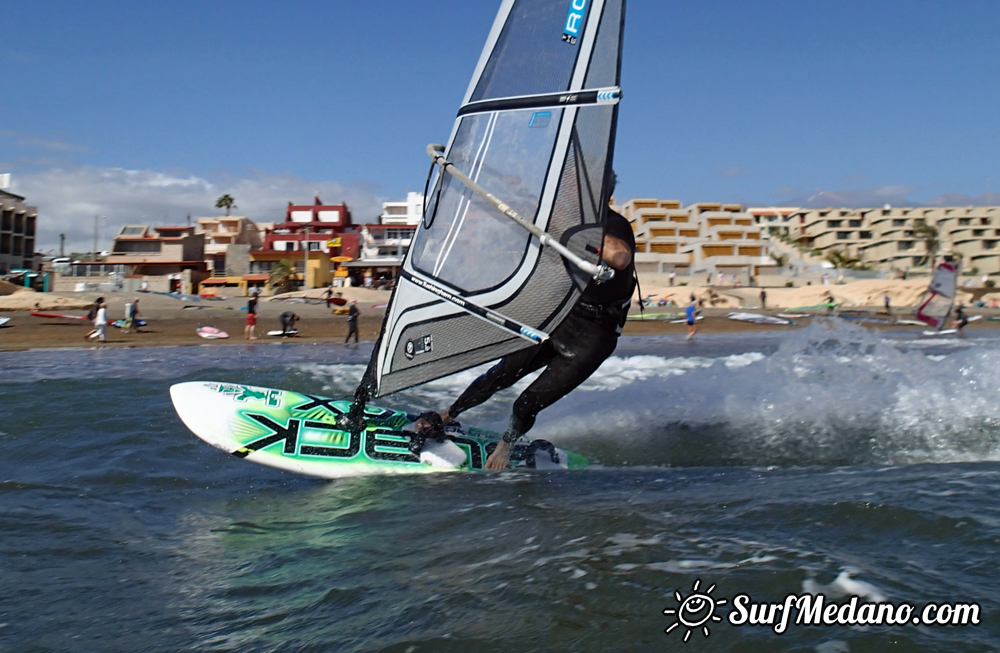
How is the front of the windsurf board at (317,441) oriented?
to the viewer's left

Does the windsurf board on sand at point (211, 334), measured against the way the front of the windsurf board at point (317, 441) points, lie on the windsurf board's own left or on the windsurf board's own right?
on the windsurf board's own right

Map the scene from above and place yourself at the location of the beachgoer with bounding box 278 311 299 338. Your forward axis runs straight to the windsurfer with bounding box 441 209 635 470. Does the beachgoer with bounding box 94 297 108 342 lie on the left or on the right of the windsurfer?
right

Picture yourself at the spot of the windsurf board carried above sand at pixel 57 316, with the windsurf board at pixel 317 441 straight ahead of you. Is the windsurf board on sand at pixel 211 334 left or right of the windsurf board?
left

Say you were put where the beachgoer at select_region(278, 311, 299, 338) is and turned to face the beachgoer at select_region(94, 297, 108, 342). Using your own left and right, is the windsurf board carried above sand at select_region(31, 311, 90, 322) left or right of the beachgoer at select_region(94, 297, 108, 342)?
right

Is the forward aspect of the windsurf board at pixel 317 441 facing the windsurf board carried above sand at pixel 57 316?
no

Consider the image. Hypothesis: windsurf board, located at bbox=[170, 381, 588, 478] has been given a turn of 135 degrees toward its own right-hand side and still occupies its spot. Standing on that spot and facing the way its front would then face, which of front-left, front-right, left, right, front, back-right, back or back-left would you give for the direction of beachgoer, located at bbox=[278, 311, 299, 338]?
front-left

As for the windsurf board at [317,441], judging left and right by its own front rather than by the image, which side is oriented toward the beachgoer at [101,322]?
right

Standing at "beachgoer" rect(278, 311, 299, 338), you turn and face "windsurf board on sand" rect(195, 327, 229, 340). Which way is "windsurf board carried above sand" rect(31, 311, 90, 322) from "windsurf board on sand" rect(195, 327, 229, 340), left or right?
right
